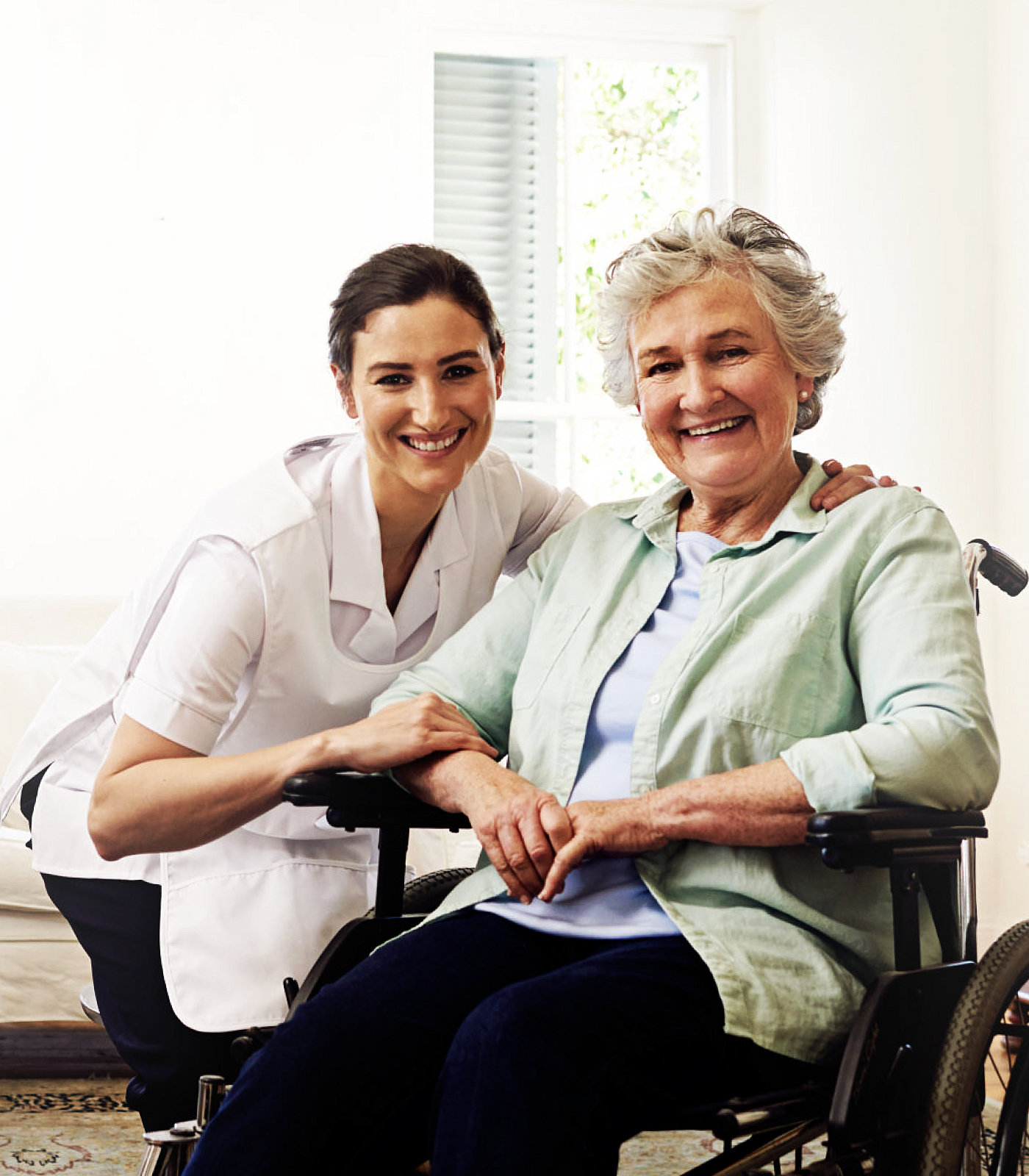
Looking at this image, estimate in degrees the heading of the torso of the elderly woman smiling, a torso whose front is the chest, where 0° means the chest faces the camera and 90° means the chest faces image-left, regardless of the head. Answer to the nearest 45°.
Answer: approximately 45°

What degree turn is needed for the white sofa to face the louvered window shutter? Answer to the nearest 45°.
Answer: approximately 135° to its left

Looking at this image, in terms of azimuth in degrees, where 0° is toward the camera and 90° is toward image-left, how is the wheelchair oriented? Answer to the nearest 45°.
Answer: approximately 45°

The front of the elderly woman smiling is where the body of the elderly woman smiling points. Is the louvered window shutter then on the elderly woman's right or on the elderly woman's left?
on the elderly woman's right
